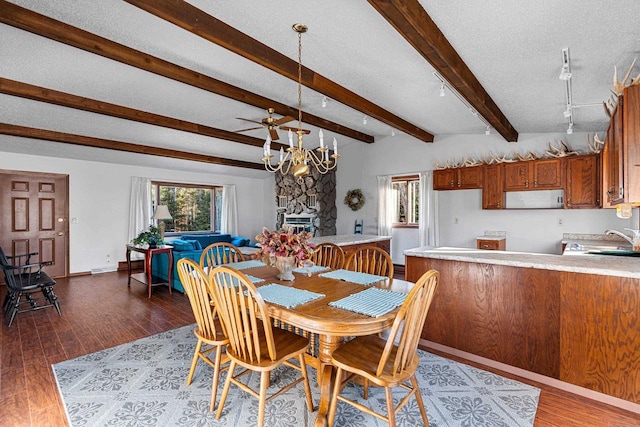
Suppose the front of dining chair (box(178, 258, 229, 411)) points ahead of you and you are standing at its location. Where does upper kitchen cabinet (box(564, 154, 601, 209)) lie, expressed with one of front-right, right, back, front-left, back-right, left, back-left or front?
front-right

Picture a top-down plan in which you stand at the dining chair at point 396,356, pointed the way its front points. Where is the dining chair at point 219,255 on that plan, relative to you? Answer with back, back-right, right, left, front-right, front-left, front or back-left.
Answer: front

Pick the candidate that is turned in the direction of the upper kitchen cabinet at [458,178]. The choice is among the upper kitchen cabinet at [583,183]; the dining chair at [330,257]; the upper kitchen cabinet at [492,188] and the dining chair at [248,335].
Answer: the dining chair at [248,335]

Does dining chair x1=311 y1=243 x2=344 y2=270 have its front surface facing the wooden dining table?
yes

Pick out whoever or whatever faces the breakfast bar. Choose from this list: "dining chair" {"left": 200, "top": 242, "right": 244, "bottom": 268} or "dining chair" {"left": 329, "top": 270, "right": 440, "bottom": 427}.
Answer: "dining chair" {"left": 200, "top": 242, "right": 244, "bottom": 268}

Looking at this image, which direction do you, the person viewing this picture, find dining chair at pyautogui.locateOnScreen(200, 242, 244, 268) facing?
facing the viewer and to the right of the viewer

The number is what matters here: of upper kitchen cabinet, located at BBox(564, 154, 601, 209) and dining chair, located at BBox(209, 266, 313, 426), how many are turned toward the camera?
1

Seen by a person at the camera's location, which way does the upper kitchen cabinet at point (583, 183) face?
facing the viewer

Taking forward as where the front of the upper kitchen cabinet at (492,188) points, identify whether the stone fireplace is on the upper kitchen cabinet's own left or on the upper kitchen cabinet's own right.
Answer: on the upper kitchen cabinet's own right

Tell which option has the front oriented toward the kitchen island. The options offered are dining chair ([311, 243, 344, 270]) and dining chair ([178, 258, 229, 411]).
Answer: dining chair ([178, 258, 229, 411])

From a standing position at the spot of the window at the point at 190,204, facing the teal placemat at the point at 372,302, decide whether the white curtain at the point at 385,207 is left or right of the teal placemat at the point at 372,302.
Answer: left

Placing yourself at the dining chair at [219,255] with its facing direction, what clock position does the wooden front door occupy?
The wooden front door is roughly at 6 o'clock from the dining chair.

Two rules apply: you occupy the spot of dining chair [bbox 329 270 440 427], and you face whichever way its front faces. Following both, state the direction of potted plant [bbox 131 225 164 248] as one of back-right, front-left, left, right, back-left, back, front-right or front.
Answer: front

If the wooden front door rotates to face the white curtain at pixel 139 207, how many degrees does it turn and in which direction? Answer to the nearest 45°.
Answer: approximately 90° to its left

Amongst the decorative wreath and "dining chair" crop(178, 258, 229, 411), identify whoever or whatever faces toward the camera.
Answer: the decorative wreath

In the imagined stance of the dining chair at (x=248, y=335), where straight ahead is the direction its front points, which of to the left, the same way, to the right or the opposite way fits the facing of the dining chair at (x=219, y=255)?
to the right

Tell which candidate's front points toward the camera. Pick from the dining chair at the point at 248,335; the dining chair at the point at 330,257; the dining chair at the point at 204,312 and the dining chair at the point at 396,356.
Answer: the dining chair at the point at 330,257

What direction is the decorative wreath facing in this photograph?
toward the camera

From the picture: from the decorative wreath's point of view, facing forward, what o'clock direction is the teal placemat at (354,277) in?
The teal placemat is roughly at 12 o'clock from the decorative wreath.

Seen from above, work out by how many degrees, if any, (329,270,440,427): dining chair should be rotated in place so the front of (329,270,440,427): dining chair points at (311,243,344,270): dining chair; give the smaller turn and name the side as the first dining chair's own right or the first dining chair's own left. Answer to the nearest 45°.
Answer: approximately 45° to the first dining chair's own right
